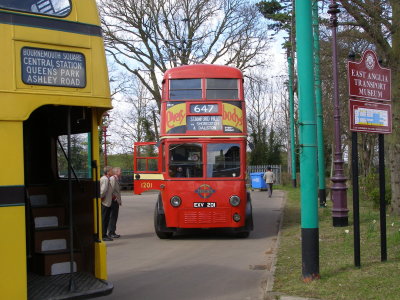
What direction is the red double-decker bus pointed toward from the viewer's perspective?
toward the camera

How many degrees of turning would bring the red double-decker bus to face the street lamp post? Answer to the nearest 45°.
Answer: approximately 90° to its left

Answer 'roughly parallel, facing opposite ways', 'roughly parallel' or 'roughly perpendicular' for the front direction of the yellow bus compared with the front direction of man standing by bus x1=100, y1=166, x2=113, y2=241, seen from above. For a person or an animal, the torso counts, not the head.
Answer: roughly parallel, facing opposite ways

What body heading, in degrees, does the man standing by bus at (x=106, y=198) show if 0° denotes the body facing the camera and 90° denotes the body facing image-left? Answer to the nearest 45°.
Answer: approximately 270°

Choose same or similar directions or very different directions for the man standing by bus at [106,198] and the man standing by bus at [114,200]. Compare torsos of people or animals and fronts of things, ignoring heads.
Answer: same or similar directions

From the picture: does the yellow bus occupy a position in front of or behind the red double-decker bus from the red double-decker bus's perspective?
in front

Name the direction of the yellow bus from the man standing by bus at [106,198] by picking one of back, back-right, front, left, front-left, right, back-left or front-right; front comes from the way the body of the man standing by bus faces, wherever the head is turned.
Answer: right
